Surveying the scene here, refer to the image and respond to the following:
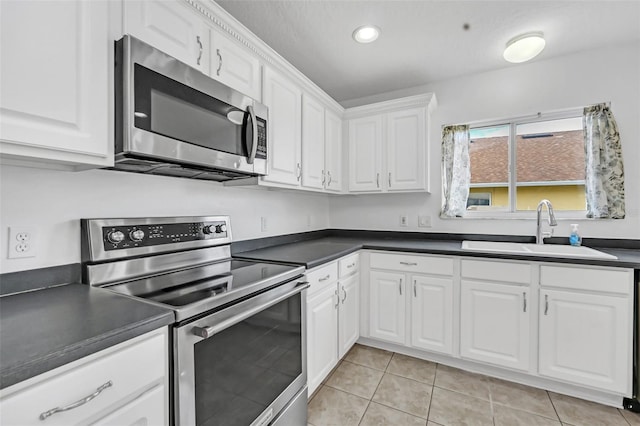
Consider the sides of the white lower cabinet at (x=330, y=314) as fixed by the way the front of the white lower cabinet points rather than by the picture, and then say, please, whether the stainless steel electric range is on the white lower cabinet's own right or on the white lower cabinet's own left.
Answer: on the white lower cabinet's own right

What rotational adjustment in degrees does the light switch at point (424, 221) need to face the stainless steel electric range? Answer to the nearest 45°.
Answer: approximately 45° to its right

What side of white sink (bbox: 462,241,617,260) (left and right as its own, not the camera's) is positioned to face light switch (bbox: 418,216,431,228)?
right

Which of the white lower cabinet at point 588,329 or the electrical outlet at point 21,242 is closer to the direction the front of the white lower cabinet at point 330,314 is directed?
the white lower cabinet

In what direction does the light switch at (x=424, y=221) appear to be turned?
toward the camera

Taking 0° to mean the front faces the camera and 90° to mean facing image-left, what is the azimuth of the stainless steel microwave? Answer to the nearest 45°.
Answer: approximately 315°

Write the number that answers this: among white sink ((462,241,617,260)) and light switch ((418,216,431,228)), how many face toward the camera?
2

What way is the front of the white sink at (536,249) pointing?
toward the camera

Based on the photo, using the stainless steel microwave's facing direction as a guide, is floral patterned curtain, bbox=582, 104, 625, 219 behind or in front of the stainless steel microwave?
in front

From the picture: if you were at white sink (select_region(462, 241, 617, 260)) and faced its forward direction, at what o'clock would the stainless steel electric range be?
The stainless steel electric range is roughly at 1 o'clock from the white sink.

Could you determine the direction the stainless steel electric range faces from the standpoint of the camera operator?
facing the viewer and to the right of the viewer
